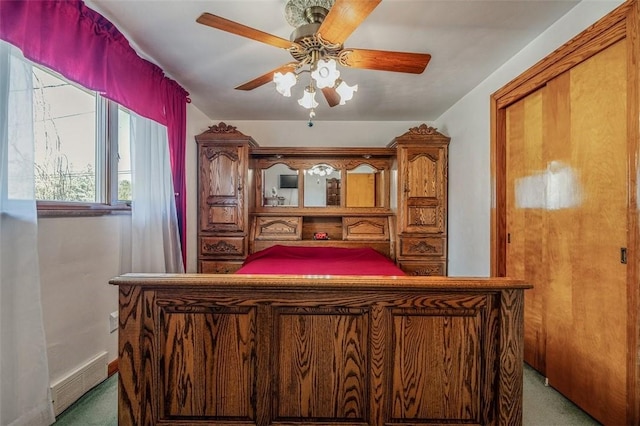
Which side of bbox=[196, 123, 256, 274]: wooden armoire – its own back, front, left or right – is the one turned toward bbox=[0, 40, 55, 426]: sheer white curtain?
front

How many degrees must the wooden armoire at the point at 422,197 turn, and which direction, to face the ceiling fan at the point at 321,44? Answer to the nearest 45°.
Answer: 0° — it already faces it

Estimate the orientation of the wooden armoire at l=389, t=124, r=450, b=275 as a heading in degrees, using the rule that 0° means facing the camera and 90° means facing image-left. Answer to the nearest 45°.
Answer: approximately 0°

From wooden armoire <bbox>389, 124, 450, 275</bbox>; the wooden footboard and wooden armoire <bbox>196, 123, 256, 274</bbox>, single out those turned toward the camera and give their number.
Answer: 3

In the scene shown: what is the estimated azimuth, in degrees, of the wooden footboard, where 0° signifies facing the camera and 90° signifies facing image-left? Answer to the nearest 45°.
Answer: approximately 0°

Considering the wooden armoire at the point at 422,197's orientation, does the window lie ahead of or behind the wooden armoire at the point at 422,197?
ahead

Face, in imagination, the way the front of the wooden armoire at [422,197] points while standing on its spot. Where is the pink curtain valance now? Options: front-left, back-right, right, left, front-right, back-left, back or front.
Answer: front-right

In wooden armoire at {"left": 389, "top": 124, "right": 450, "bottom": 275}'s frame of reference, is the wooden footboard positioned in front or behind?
in front

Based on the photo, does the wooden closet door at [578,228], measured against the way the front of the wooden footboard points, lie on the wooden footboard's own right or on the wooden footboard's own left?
on the wooden footboard's own left

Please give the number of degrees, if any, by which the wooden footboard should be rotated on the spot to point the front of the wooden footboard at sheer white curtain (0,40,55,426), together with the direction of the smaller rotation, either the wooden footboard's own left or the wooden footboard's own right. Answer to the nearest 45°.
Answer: approximately 90° to the wooden footboard's own right

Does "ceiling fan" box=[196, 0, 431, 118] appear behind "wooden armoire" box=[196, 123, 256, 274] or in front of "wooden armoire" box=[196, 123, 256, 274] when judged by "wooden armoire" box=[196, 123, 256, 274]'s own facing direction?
in front
